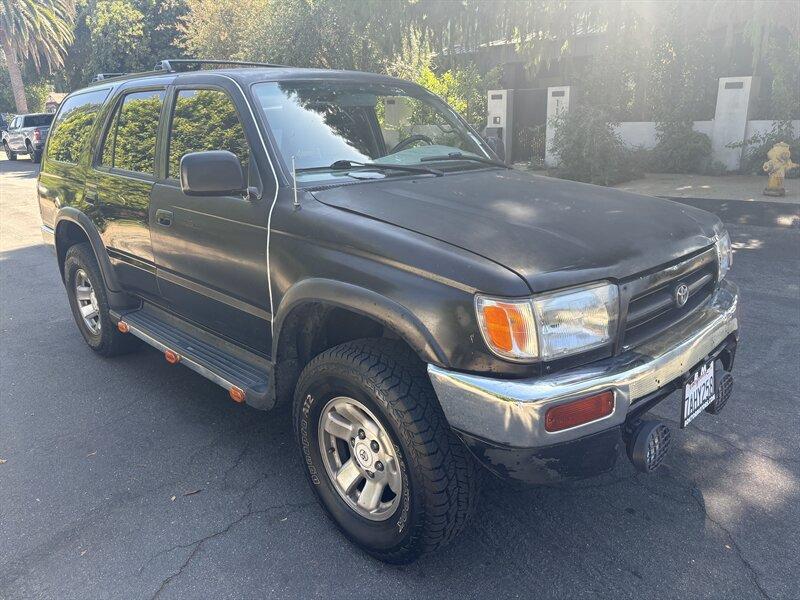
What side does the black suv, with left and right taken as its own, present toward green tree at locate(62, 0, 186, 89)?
back

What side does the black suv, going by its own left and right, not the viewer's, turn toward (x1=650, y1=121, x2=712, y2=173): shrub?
left

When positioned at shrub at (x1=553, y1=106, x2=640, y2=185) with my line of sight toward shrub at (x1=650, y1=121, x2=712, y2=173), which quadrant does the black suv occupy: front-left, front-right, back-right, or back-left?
back-right

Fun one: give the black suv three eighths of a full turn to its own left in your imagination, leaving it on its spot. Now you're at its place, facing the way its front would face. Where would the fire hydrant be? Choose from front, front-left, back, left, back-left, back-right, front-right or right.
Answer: front-right

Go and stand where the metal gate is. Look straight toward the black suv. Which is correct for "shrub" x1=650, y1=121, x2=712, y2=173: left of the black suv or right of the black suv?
left

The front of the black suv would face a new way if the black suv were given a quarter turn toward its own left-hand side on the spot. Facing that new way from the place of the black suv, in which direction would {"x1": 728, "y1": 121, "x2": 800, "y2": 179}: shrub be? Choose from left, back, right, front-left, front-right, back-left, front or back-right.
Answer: front

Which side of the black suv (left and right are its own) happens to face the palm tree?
back

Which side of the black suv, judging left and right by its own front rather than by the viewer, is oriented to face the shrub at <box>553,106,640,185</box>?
left

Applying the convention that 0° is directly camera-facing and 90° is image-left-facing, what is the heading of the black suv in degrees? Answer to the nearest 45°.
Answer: approximately 315°

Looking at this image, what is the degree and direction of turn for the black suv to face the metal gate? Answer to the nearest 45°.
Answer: approximately 135° to its left
